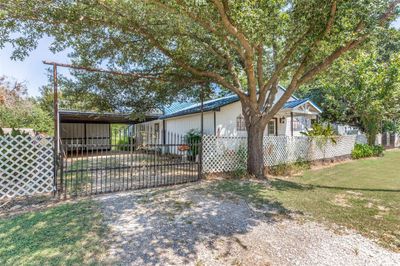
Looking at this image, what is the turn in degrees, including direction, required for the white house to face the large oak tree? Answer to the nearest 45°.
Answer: approximately 45° to its right

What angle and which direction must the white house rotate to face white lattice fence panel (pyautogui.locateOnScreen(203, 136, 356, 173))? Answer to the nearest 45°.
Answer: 0° — it already faces it

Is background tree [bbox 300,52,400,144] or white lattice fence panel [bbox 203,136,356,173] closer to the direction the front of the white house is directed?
the white lattice fence panel

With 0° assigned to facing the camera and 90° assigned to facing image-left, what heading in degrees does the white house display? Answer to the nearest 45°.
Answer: approximately 315°

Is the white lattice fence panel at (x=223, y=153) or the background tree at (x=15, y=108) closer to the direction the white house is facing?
the white lattice fence panel

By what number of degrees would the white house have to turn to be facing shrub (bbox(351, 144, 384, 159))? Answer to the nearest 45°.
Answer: approximately 45° to its left

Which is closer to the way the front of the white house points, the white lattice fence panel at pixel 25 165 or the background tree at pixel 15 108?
the white lattice fence panel

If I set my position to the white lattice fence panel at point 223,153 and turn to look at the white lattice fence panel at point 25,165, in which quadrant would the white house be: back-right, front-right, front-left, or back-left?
back-right

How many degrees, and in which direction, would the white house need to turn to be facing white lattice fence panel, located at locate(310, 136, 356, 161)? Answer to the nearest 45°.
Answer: approximately 45° to its left
